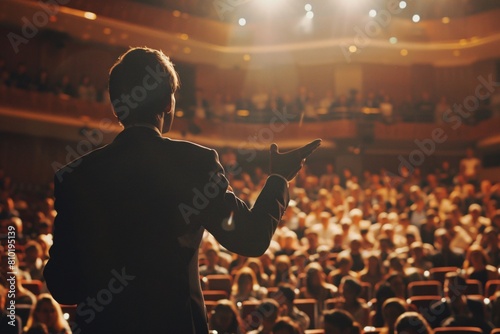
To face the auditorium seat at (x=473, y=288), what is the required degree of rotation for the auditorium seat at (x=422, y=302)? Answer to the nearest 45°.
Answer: approximately 135° to its left

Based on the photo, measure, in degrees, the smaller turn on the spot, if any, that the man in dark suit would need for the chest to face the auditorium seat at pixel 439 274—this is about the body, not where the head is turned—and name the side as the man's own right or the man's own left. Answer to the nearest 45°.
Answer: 0° — they already face it

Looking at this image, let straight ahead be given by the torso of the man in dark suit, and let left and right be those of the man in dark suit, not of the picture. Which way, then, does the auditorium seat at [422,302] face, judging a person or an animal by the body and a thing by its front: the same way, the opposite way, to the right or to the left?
the opposite way

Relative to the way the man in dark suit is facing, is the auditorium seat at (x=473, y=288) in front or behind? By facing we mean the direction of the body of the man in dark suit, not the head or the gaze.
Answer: in front

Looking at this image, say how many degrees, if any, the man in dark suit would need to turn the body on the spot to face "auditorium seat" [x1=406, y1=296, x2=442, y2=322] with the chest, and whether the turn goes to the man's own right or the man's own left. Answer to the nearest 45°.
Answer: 0° — they already face it

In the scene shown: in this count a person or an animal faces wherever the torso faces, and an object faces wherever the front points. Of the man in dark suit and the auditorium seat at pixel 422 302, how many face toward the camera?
1

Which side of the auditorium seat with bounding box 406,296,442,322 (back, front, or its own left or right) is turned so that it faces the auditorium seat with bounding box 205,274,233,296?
right

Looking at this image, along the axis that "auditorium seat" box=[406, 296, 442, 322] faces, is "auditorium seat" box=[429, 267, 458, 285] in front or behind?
behind

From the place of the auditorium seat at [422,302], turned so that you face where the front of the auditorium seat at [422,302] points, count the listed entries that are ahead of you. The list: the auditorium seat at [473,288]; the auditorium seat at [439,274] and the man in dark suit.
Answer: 1

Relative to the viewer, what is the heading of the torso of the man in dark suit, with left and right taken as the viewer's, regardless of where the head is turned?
facing away from the viewer and to the right of the viewer
